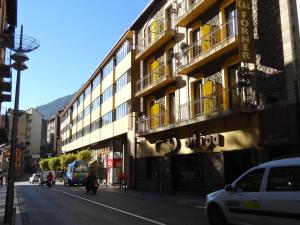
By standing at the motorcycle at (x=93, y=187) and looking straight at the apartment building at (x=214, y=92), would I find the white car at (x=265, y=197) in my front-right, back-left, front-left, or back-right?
front-right

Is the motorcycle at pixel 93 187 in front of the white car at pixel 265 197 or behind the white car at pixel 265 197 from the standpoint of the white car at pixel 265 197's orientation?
in front

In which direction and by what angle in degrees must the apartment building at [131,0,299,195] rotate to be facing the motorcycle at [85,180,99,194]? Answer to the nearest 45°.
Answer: approximately 90° to its right

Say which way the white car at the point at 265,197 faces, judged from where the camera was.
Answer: facing away from the viewer and to the left of the viewer

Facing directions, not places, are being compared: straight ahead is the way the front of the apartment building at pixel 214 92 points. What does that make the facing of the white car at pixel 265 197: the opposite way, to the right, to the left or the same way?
to the right

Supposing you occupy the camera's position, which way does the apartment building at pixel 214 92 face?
facing the viewer and to the left of the viewer

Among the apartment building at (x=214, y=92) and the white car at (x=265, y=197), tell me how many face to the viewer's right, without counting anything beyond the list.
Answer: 0

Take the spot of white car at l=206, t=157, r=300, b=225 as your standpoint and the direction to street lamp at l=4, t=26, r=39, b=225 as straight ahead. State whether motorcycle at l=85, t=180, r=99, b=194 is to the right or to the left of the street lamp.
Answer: right

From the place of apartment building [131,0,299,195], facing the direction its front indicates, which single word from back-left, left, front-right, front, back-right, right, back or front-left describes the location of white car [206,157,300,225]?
front-left

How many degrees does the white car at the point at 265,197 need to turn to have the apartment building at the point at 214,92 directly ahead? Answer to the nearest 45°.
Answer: approximately 45° to its right
